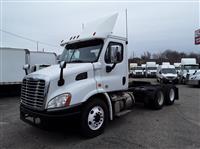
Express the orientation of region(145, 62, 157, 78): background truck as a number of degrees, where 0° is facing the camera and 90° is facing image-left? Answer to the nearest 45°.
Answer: approximately 0°

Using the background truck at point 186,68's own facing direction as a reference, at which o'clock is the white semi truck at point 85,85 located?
The white semi truck is roughly at 12 o'clock from the background truck.

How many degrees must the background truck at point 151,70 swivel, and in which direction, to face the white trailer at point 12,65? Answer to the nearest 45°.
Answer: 0° — it already faces it

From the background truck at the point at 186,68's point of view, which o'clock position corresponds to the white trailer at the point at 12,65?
The white trailer is roughly at 1 o'clock from the background truck.

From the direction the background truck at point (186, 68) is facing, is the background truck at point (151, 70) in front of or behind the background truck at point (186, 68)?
behind

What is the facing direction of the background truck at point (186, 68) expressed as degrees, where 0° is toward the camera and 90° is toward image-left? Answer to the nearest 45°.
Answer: approximately 0°

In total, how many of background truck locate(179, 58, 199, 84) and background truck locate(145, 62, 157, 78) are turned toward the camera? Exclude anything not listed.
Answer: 2

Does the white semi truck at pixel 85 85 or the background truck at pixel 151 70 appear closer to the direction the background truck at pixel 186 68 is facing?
the white semi truck

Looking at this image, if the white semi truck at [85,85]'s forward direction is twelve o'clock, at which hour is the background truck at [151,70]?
The background truck is roughly at 5 o'clock from the white semi truck.
